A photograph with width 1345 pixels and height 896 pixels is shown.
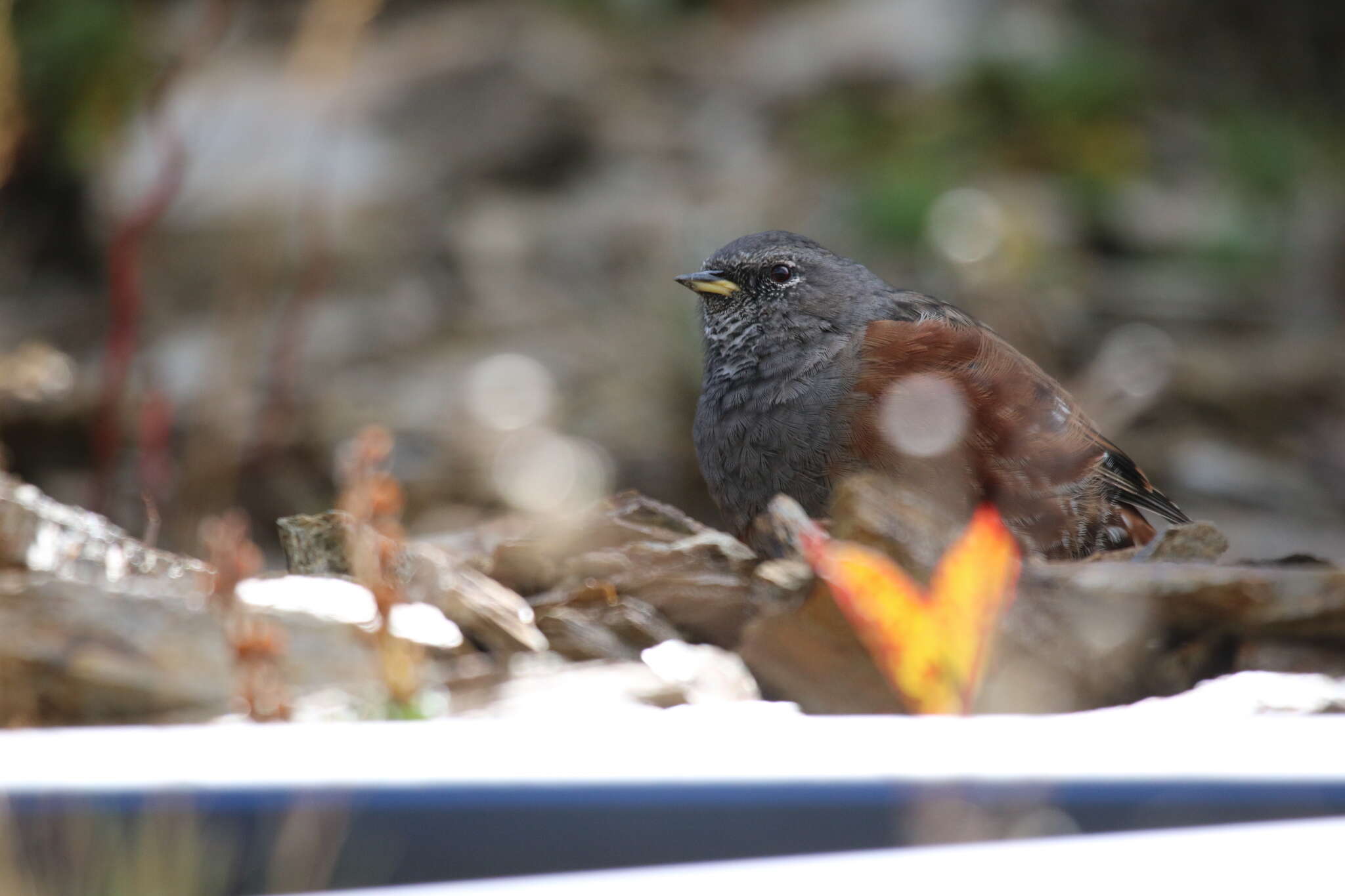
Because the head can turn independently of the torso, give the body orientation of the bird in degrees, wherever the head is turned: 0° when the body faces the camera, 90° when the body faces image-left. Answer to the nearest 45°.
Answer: approximately 90°

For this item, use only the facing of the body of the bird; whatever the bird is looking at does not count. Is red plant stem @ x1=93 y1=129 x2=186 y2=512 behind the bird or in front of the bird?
in front

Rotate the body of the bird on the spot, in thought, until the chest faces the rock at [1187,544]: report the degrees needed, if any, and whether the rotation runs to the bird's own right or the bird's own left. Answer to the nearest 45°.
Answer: approximately 135° to the bird's own left

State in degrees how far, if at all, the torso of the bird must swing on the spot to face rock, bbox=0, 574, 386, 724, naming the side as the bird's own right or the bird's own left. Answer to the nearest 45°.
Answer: approximately 45° to the bird's own left

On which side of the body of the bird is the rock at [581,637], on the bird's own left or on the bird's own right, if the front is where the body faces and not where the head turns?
on the bird's own left

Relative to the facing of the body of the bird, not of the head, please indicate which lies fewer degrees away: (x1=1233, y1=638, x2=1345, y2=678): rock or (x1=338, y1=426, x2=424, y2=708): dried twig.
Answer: the dried twig

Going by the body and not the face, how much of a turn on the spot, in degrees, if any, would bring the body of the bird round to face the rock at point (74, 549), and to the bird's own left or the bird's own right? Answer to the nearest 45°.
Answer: approximately 45° to the bird's own left

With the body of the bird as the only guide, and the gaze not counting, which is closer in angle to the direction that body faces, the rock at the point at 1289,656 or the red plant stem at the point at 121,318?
the red plant stem
